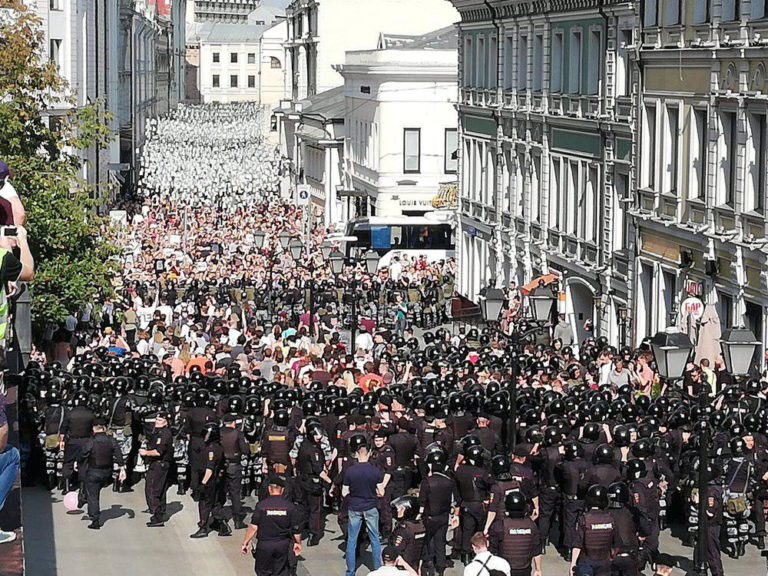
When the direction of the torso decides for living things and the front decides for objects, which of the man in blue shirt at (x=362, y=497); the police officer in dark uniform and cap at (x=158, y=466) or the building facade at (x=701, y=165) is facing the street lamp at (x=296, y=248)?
the man in blue shirt

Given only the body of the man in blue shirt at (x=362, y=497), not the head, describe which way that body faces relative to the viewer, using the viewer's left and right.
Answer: facing away from the viewer

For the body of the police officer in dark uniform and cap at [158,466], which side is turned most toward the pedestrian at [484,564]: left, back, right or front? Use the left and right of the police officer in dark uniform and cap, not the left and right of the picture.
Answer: left

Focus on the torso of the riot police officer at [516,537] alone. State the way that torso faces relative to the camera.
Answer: away from the camera

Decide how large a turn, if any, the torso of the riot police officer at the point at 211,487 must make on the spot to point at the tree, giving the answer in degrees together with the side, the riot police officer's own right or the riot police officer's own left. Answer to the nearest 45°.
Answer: approximately 90° to the riot police officer's own right

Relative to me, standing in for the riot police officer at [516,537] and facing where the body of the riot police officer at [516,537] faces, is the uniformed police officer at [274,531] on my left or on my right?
on my left

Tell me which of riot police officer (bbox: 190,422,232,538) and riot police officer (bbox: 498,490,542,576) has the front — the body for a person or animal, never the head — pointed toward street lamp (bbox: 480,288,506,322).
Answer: riot police officer (bbox: 498,490,542,576)
